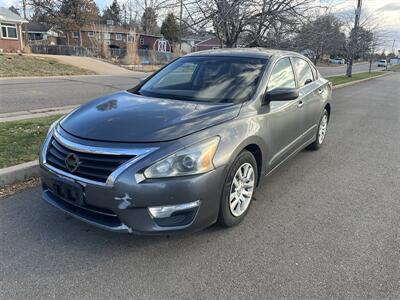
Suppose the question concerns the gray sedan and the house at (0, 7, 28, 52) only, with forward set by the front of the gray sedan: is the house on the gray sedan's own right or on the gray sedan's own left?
on the gray sedan's own right

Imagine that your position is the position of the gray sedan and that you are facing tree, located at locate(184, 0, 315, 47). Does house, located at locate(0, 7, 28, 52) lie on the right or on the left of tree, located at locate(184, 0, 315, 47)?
left

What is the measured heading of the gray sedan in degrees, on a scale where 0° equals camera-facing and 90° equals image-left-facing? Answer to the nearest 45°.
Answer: approximately 45°

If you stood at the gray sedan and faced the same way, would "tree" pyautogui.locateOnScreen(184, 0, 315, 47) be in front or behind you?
behind

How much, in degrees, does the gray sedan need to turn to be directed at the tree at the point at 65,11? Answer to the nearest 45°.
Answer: approximately 135° to its right
